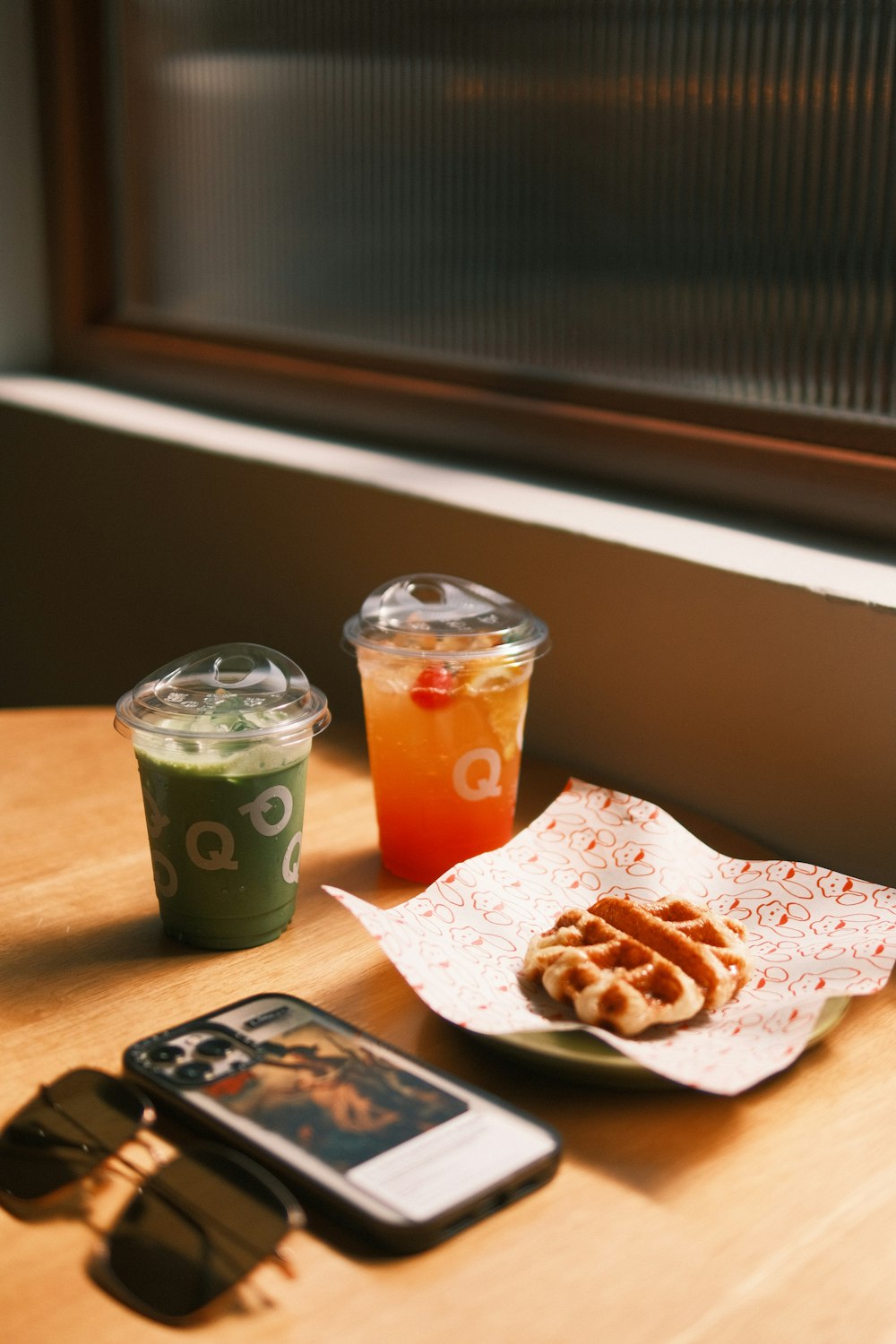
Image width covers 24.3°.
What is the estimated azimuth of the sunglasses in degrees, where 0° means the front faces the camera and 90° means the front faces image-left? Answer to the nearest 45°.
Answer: approximately 45°
